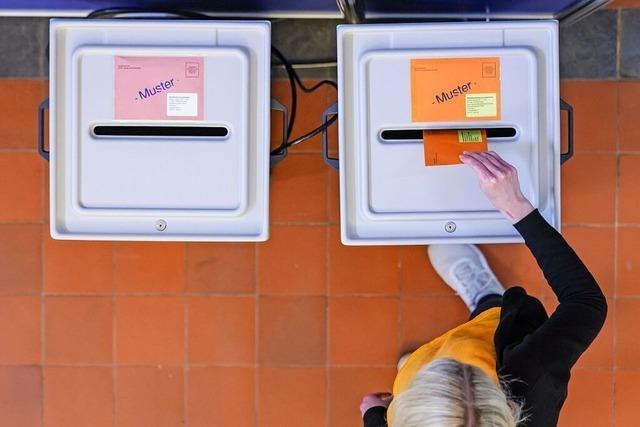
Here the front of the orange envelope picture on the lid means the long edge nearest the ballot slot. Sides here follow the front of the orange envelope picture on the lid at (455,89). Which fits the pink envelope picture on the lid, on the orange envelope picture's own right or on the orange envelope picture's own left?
on the orange envelope picture's own right

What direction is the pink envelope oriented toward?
toward the camera

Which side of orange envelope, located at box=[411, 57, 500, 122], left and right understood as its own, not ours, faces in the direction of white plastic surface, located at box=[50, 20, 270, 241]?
right

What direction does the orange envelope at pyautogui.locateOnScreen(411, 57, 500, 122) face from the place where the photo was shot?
facing the viewer

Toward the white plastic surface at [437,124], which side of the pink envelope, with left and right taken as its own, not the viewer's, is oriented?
left

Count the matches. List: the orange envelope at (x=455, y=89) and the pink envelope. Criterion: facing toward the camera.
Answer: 2

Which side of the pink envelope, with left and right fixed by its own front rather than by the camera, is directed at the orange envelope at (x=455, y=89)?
left
